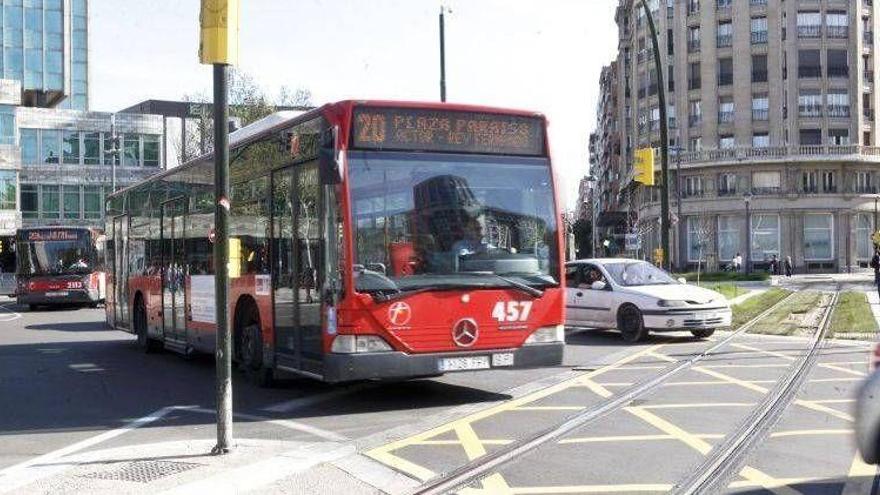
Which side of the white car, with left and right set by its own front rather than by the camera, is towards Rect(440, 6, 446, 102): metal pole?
back

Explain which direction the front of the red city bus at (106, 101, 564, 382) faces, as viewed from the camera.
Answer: facing the viewer and to the right of the viewer

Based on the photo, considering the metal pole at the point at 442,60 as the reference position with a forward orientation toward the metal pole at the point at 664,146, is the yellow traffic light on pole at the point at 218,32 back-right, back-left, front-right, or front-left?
front-right

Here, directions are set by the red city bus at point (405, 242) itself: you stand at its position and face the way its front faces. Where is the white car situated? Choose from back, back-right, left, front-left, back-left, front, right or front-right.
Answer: left

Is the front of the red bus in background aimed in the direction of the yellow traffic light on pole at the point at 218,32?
yes

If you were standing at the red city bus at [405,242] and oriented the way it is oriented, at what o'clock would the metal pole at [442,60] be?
The metal pole is roughly at 8 o'clock from the red city bus.

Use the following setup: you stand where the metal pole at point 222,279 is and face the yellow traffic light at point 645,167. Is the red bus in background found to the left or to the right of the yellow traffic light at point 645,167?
left

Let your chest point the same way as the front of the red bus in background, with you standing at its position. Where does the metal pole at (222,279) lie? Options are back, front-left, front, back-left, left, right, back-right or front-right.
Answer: front

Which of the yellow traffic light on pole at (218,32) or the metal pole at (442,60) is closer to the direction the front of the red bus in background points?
the yellow traffic light on pole

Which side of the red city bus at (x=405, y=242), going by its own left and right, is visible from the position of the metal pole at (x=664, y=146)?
left

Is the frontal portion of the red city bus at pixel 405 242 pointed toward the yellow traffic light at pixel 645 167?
no

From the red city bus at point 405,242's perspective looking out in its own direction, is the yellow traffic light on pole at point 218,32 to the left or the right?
on its right

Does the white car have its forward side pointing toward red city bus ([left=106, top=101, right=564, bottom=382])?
no

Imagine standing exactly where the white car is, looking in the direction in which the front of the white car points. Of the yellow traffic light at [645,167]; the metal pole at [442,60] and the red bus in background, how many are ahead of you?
0

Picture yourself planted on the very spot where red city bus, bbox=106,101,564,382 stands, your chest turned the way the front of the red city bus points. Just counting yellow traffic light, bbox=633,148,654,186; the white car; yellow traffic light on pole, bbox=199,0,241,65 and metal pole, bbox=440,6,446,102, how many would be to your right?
1

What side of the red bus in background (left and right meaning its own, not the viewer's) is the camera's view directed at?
front

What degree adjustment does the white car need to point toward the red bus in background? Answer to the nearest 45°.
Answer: approximately 180°

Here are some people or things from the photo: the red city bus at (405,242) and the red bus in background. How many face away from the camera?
0
